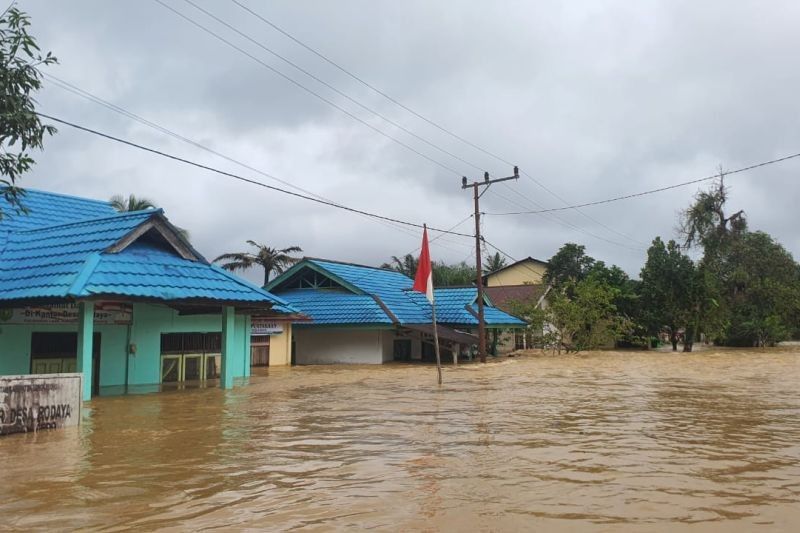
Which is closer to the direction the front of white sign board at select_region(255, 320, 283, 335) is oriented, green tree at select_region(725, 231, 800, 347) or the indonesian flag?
the indonesian flag

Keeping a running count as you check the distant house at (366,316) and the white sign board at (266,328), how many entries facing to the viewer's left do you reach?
0

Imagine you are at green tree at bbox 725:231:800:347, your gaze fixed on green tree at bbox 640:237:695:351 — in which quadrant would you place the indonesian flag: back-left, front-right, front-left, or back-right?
front-left

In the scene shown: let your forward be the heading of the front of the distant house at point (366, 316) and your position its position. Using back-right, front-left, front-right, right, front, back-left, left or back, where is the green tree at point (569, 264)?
left

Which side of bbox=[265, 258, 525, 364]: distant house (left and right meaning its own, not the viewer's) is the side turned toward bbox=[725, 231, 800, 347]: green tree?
left

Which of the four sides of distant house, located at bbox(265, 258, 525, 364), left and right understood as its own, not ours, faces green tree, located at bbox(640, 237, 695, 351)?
left

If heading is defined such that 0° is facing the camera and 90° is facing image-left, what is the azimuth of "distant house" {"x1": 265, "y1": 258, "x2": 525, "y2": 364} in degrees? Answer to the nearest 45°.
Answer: approximately 315°

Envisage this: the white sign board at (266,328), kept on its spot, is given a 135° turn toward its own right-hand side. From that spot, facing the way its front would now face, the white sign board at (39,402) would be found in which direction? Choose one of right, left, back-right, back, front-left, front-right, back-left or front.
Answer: back-left

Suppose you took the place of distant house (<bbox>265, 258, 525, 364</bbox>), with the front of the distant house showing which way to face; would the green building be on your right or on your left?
on your right

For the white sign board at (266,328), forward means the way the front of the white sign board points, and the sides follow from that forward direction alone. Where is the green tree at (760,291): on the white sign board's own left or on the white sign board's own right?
on the white sign board's own left

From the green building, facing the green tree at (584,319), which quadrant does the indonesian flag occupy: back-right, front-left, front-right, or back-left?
front-right

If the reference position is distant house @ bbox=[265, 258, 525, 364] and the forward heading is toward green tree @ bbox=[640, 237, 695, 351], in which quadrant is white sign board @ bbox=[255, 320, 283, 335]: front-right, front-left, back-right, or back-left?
back-right

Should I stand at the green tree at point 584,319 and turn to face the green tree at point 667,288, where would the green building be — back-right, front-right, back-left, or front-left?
back-right

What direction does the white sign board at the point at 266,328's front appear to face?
toward the camera
